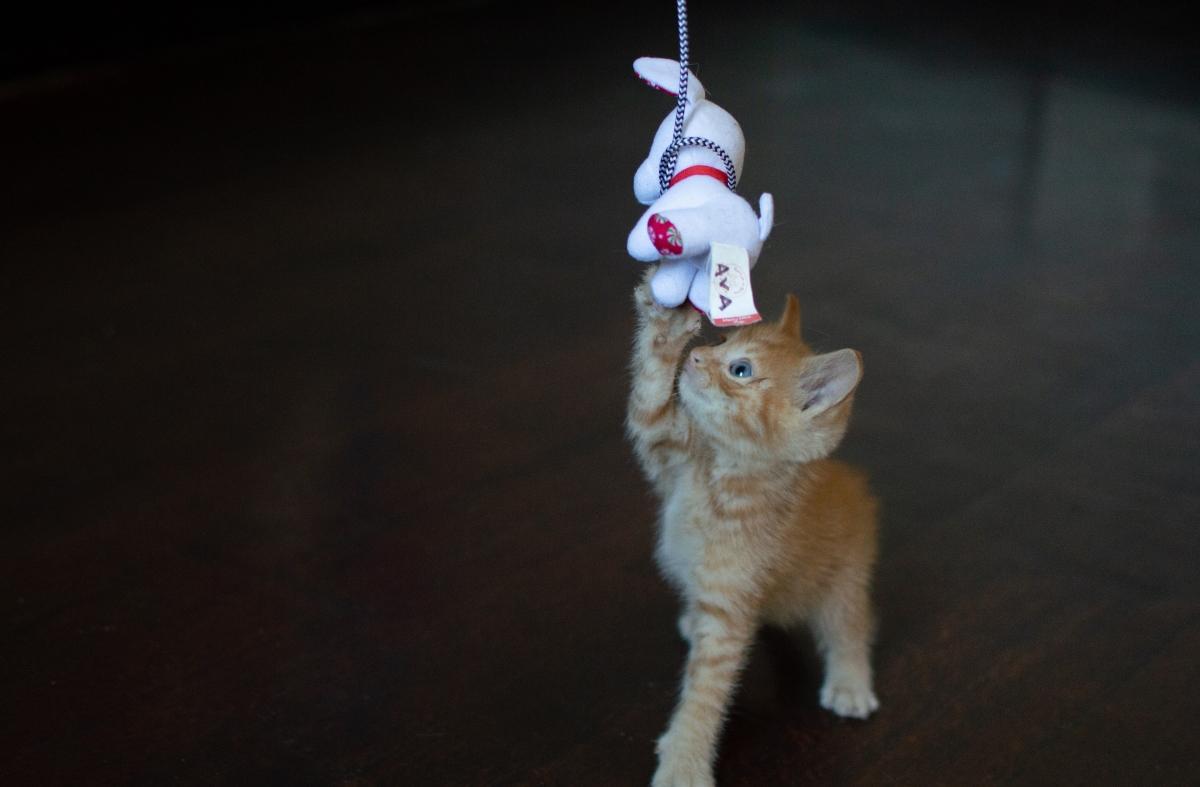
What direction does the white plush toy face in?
to the viewer's left

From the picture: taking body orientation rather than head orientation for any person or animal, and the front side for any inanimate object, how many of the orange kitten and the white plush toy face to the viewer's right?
0

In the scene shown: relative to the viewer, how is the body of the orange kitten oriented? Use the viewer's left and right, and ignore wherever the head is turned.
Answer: facing the viewer and to the left of the viewer
